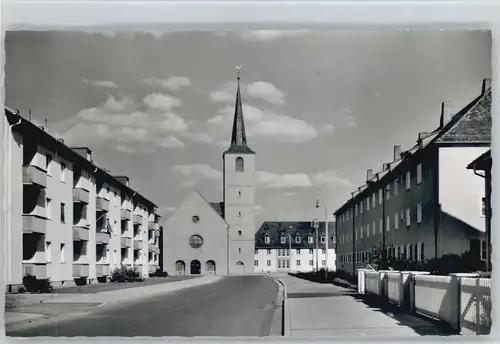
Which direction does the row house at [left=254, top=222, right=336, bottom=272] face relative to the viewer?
toward the camera

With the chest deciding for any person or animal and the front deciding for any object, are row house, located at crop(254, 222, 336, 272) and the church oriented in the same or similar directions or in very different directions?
same or similar directions

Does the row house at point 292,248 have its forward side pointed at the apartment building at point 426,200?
yes

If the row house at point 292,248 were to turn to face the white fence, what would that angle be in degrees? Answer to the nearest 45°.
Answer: approximately 45° to its left

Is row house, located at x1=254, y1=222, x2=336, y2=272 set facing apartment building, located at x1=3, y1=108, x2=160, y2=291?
no

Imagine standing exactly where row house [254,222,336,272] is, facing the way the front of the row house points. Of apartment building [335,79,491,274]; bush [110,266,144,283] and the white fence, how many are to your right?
1

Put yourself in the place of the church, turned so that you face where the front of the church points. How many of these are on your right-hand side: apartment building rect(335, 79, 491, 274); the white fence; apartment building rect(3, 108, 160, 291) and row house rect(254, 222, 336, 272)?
1

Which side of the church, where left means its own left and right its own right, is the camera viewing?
front

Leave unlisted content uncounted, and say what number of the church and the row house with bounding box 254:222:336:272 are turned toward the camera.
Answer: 2

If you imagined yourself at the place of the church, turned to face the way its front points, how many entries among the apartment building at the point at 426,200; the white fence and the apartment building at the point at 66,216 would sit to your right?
1

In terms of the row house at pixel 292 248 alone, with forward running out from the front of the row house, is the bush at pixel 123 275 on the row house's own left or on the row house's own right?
on the row house's own right
